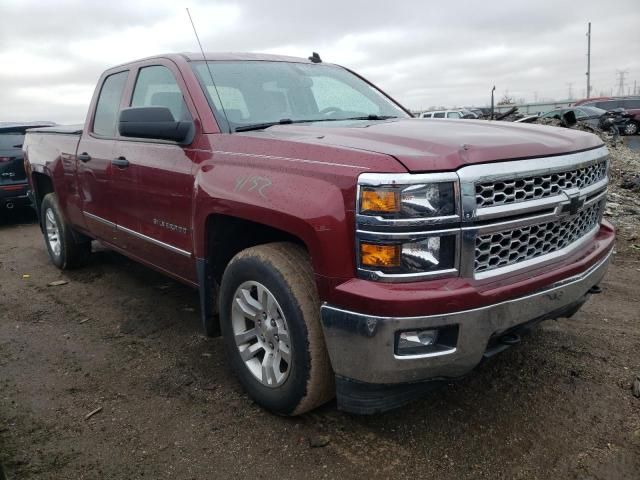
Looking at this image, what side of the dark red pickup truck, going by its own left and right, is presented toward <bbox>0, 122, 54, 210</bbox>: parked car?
back

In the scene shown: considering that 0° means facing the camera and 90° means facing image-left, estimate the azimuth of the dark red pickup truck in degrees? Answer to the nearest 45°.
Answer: approximately 315°

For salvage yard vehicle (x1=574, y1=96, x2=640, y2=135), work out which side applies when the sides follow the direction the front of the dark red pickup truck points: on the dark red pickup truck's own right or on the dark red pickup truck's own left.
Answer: on the dark red pickup truck's own left

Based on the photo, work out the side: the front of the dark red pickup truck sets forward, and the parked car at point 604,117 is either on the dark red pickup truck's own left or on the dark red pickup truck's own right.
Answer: on the dark red pickup truck's own left
